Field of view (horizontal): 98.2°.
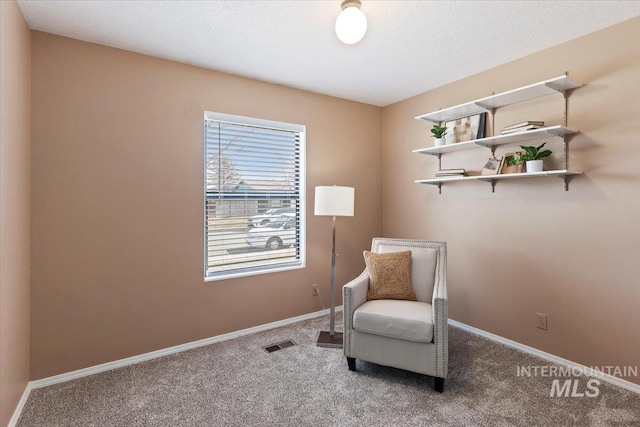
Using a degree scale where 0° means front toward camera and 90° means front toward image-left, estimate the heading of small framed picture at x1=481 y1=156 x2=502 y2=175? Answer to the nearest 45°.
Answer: approximately 45°

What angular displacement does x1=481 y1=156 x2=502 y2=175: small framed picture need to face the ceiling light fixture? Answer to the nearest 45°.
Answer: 0° — it already faces it

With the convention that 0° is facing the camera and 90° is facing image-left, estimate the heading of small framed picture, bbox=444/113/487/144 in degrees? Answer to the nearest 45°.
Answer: approximately 45°

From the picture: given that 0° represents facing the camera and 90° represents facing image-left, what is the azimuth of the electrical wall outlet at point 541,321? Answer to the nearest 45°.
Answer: approximately 45°

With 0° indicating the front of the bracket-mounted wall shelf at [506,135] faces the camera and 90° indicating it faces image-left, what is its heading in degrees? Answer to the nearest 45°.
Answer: approximately 45°
